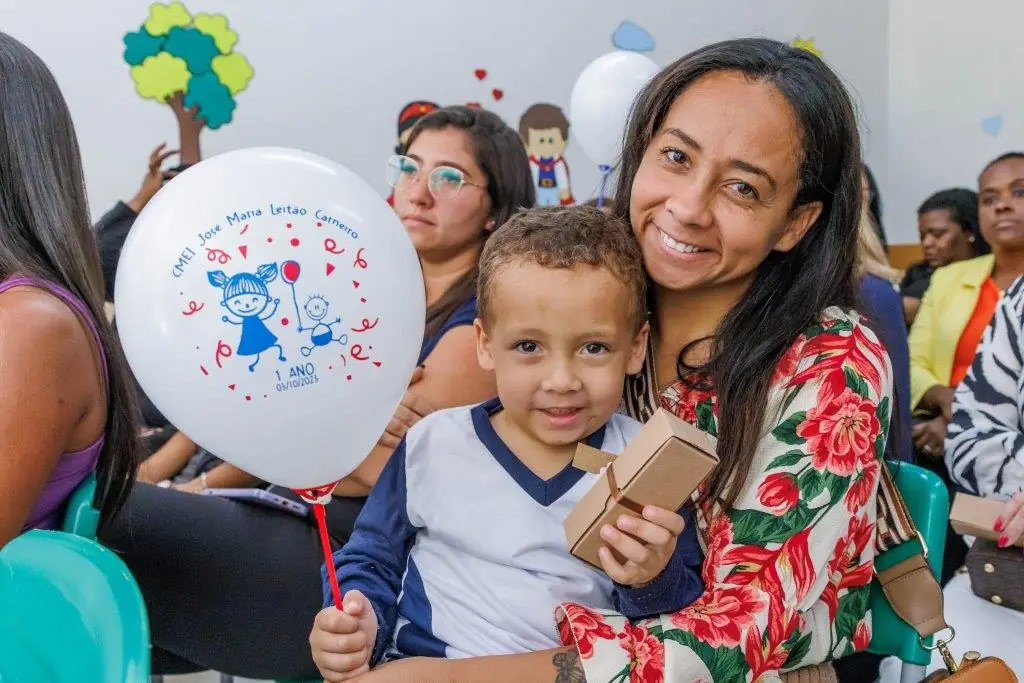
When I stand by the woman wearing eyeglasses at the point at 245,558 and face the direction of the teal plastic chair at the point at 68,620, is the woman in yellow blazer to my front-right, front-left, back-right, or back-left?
back-left

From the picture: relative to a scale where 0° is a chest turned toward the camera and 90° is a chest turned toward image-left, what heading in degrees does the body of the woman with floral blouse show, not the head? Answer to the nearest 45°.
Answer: approximately 45°

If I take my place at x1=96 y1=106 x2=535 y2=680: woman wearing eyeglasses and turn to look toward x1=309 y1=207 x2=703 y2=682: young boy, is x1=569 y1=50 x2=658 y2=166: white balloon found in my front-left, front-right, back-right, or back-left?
back-left

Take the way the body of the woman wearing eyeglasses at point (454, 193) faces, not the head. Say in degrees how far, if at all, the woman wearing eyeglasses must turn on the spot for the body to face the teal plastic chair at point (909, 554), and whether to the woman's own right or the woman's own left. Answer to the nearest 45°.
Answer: approximately 90° to the woman's own left

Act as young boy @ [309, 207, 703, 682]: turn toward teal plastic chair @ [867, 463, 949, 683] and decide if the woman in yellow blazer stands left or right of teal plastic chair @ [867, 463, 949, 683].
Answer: left

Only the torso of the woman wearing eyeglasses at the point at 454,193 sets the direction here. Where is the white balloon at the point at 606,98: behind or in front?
behind

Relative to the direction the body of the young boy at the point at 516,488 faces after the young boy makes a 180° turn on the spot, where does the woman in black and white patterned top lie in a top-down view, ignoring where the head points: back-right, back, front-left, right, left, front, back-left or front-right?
front-right
